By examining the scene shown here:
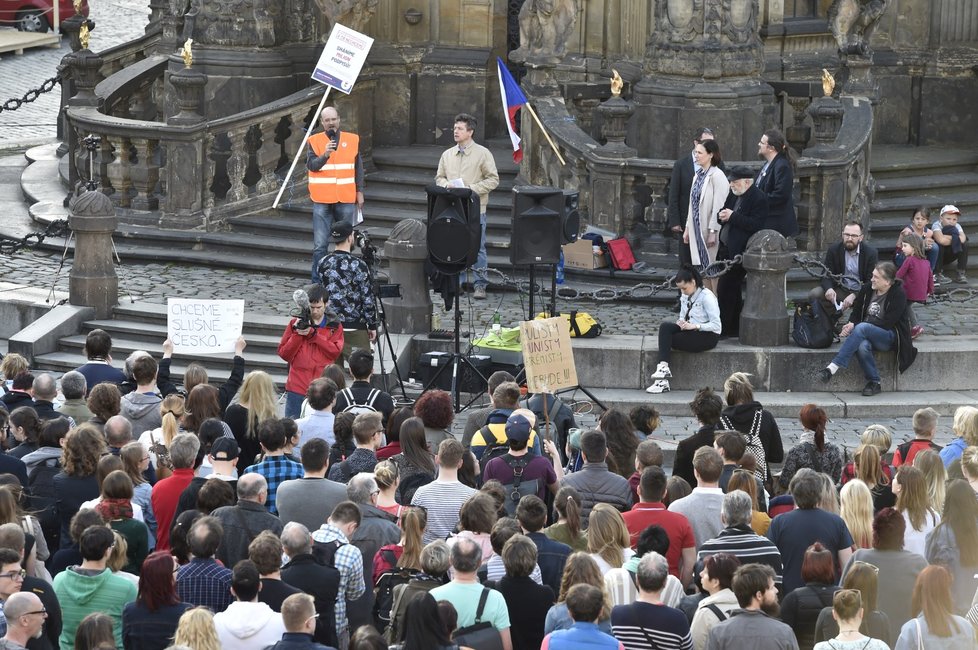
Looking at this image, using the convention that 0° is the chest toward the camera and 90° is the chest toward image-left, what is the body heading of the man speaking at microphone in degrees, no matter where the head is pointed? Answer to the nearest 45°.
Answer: approximately 0°

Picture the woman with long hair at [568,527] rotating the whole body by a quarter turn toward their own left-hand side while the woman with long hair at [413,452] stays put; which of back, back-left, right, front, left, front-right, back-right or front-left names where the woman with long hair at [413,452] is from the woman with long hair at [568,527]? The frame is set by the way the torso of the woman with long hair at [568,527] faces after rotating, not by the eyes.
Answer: front-right

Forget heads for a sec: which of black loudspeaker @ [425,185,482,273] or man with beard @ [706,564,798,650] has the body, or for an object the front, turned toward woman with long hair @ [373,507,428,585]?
the black loudspeaker

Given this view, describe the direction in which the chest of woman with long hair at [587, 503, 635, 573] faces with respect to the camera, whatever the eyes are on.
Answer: away from the camera

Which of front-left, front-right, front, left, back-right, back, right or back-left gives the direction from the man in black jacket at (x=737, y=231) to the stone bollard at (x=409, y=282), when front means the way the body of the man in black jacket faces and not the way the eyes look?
front-right

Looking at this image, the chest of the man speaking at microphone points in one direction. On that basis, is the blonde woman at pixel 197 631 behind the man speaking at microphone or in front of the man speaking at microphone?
in front

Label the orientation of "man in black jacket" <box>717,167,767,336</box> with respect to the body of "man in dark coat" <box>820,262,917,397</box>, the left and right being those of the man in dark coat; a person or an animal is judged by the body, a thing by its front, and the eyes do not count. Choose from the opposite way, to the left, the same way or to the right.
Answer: the same way

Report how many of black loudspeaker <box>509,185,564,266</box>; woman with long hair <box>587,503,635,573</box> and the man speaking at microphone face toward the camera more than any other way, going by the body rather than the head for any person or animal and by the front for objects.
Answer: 2

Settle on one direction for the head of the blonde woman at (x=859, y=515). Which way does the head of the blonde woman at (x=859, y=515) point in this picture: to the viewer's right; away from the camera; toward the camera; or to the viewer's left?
away from the camera

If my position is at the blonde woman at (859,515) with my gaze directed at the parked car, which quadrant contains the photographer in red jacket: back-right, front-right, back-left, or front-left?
front-left

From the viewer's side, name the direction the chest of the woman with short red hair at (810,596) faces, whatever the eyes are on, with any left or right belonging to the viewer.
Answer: facing away from the viewer

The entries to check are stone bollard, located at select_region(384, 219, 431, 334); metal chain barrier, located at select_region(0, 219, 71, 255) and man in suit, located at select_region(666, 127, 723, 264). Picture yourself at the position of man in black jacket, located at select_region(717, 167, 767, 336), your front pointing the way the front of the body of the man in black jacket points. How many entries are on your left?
0

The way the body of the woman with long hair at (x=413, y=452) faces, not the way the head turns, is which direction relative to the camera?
away from the camera

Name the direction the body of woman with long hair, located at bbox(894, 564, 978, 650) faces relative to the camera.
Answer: away from the camera

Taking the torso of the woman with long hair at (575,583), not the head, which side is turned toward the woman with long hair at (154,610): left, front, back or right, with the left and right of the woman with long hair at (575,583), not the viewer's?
left

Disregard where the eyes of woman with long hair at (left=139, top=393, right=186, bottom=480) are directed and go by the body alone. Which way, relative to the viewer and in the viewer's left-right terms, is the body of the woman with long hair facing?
facing away from the viewer and to the right of the viewer

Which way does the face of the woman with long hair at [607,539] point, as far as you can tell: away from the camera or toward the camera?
away from the camera

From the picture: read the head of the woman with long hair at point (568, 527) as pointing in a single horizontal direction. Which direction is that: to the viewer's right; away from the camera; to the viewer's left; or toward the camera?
away from the camera

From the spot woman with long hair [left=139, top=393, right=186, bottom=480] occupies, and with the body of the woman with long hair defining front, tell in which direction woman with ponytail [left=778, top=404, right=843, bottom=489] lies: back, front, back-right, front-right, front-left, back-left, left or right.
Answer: front-right

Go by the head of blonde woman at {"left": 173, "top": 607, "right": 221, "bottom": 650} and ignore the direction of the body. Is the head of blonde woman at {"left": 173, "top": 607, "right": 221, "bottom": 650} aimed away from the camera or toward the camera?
away from the camera

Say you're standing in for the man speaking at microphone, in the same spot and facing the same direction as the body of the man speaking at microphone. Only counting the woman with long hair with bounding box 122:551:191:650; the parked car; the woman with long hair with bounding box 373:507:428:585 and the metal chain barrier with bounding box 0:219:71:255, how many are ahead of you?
2

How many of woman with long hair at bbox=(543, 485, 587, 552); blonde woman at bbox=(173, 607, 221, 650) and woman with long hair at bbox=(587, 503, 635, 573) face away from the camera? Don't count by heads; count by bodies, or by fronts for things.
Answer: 3

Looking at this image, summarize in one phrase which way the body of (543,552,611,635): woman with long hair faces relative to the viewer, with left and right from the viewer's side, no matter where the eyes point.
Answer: facing away from the viewer

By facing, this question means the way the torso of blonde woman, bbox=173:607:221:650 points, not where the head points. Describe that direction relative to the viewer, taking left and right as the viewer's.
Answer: facing away from the viewer

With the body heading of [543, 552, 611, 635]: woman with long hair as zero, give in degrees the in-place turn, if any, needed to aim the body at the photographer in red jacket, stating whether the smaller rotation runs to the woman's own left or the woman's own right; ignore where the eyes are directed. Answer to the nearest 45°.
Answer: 0° — they already face them
